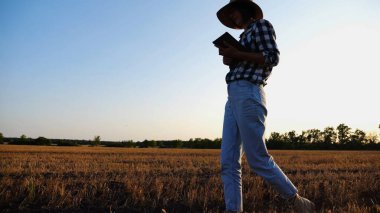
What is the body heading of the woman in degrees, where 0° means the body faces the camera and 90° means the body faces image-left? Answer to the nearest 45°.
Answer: approximately 45°
